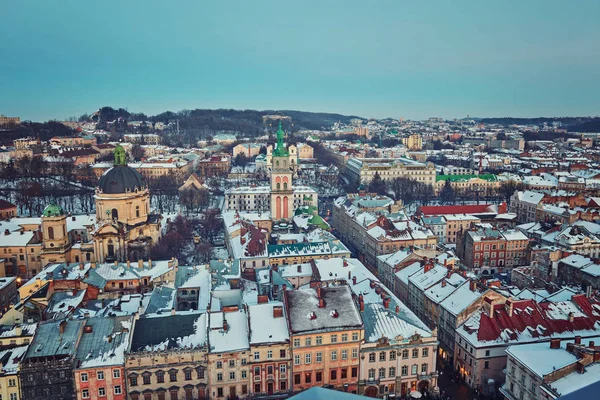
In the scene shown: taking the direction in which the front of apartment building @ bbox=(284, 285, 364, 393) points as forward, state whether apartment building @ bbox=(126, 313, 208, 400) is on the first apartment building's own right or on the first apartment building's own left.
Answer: on the first apartment building's own right

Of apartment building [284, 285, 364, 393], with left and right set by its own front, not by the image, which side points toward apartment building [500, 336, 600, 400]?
left

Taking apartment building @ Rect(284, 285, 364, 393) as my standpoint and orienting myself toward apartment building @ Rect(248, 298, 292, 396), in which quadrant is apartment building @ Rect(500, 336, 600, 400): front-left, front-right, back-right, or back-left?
back-left

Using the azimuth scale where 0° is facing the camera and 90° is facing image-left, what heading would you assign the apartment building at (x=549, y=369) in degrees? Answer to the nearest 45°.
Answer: approximately 45°

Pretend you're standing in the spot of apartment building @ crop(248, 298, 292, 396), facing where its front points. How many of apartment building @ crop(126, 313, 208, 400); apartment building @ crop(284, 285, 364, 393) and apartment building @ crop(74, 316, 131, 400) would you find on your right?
2

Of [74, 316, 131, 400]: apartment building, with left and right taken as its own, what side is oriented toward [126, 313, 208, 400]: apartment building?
left

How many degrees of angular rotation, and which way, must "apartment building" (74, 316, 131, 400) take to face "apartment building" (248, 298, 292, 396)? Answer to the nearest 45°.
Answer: approximately 90° to its left

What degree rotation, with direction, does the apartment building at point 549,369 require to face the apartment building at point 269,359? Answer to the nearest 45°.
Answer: approximately 45° to its right
